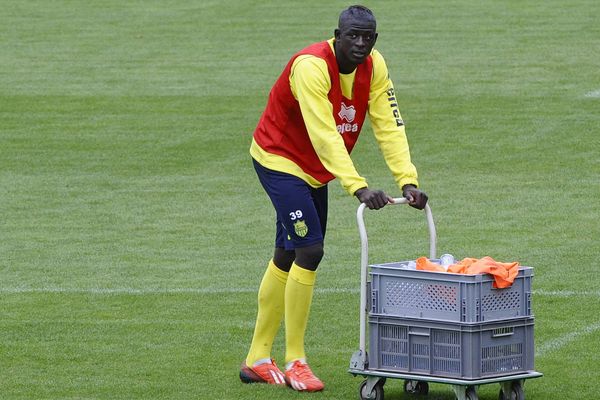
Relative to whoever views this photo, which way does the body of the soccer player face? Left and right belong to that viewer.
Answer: facing the viewer and to the right of the viewer

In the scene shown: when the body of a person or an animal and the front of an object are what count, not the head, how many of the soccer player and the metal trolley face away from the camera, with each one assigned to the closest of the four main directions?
0

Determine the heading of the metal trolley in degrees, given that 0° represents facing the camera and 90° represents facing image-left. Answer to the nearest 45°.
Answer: approximately 315°
